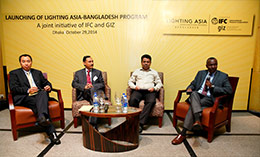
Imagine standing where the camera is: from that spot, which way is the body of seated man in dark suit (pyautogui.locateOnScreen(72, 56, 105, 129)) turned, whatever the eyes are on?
toward the camera

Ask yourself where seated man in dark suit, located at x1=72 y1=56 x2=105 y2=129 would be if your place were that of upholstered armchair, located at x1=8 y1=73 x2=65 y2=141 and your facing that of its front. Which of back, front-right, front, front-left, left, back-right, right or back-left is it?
front-left

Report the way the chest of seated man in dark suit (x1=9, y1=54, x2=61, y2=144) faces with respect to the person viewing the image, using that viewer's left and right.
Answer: facing the viewer and to the right of the viewer

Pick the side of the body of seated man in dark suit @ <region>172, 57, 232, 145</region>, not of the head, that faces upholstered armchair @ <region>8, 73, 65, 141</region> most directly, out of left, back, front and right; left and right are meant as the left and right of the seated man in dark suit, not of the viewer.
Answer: front

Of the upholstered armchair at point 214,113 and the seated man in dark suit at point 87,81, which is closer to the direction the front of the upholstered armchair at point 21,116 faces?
the upholstered armchair

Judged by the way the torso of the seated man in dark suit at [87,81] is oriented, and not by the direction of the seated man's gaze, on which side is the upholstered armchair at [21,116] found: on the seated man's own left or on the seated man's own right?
on the seated man's own right

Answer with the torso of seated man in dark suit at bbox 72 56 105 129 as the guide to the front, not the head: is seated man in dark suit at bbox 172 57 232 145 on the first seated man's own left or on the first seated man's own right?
on the first seated man's own left

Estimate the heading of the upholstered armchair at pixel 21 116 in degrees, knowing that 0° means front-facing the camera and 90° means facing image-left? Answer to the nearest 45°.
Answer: approximately 315°

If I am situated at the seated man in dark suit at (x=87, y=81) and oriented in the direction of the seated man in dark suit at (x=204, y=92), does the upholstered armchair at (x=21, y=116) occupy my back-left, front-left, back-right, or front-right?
back-right

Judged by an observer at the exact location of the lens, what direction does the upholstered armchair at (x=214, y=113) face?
facing the viewer and to the left of the viewer

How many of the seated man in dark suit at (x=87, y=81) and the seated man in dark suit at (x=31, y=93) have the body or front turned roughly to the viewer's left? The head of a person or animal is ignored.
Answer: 0

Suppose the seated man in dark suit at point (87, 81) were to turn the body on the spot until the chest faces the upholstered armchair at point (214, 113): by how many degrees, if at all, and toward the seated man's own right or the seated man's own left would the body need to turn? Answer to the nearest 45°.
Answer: approximately 45° to the seated man's own left

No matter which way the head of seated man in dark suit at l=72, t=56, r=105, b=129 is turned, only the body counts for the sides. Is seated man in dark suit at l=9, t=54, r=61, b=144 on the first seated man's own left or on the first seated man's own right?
on the first seated man's own right
